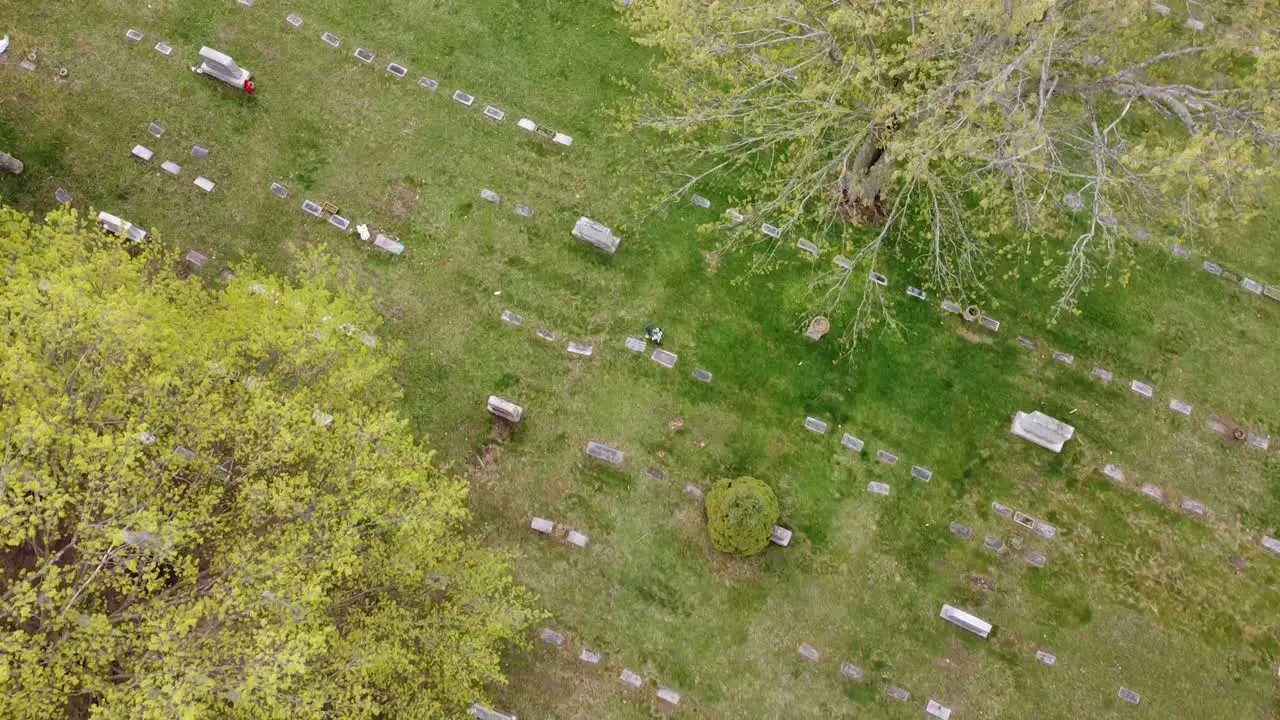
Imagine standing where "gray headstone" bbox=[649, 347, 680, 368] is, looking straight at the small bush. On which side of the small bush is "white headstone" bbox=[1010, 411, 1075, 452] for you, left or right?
left

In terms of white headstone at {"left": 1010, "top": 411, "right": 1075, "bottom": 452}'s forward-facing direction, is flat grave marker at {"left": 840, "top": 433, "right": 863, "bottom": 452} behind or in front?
in front

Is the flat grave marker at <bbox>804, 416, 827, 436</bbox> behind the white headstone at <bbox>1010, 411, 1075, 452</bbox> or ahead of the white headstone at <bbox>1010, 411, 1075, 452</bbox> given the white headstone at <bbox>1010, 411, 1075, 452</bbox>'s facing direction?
ahead

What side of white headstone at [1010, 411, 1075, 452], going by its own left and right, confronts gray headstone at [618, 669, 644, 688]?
front

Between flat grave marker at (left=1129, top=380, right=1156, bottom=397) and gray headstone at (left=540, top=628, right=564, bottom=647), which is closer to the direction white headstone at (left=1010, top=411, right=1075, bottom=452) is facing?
the gray headstone

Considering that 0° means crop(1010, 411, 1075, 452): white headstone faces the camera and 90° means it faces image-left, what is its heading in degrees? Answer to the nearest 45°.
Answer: approximately 45°

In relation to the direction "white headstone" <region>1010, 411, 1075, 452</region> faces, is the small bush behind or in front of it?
in front
